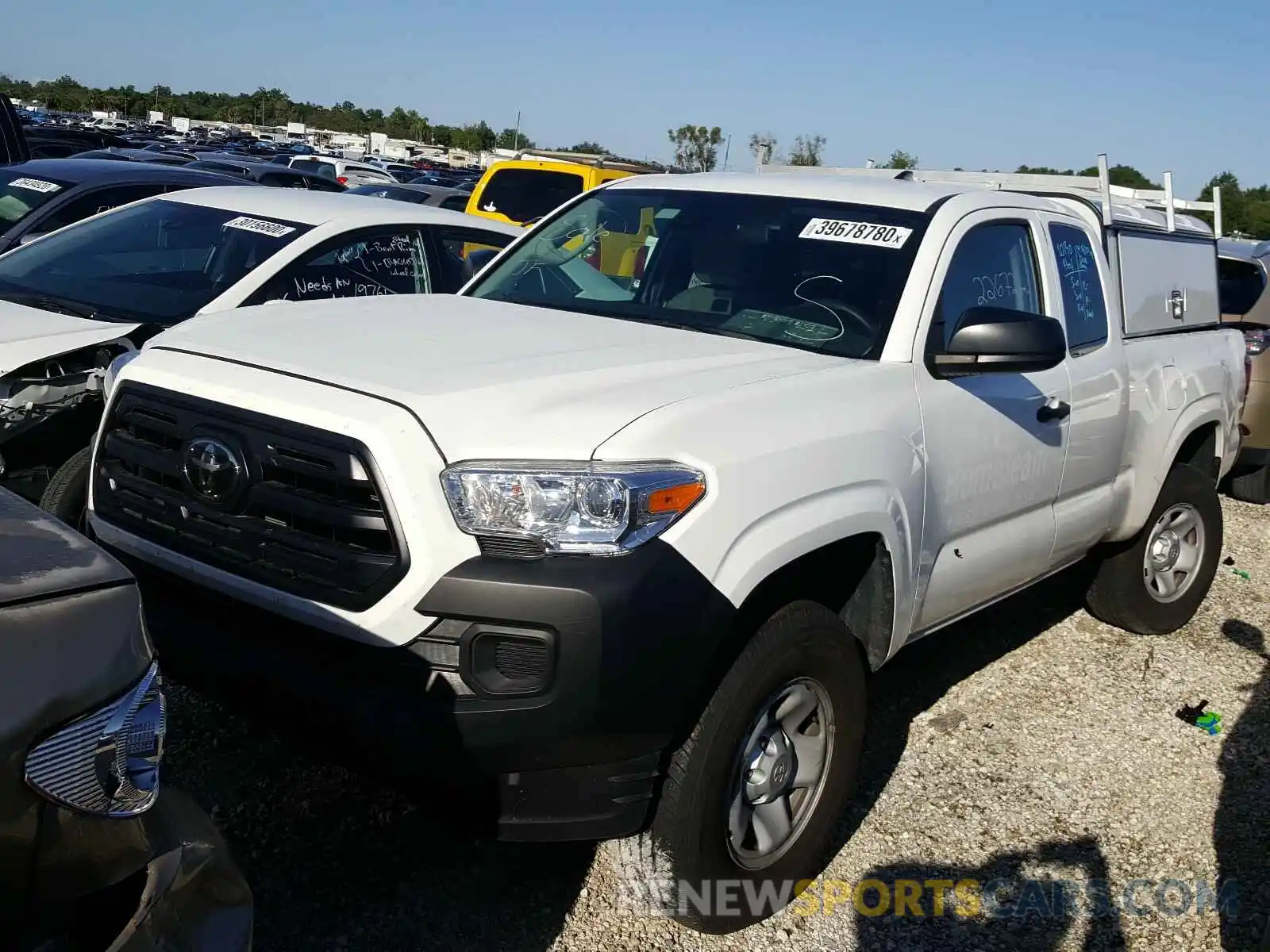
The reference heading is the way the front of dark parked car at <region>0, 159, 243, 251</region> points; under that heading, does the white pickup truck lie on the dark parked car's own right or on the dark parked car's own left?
on the dark parked car's own left

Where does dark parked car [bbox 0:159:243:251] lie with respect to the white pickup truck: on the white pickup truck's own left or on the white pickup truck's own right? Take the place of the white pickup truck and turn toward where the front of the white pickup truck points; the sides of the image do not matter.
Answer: on the white pickup truck's own right

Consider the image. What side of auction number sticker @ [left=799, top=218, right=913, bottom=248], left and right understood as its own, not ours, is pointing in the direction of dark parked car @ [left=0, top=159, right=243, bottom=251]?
right

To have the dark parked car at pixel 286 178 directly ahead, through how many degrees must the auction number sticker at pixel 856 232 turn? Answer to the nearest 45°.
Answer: approximately 90° to its right

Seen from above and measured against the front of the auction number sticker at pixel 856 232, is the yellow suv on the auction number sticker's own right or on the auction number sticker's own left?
on the auction number sticker's own right

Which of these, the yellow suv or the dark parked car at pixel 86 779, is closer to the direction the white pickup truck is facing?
the dark parked car

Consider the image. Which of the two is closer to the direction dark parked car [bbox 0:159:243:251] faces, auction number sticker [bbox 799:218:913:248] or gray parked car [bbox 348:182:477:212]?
the auction number sticker
